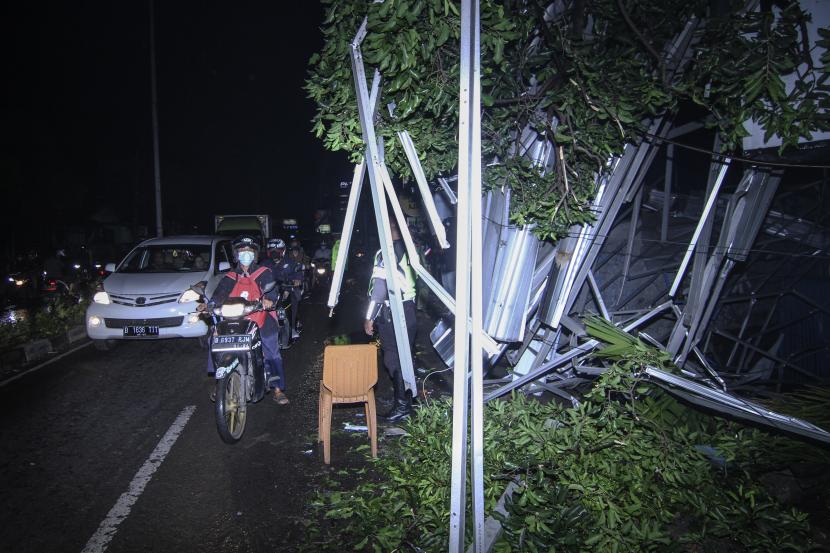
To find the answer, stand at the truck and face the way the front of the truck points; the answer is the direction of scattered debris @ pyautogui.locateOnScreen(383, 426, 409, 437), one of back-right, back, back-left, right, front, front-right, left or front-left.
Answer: front

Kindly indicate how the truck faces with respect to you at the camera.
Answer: facing the viewer

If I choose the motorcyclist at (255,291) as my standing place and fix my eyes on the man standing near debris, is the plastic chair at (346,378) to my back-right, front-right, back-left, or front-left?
front-right

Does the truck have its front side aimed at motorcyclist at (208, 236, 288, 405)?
yes

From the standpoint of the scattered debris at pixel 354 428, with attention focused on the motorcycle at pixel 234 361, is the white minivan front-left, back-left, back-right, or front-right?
front-right

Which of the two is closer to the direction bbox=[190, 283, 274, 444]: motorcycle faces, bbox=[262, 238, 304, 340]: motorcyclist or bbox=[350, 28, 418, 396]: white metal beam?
the white metal beam

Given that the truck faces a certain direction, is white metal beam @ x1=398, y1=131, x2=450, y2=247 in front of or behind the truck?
in front

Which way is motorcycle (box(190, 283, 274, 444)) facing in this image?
toward the camera

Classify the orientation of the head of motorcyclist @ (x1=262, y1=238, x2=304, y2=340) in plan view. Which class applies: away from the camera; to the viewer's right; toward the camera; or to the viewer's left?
toward the camera

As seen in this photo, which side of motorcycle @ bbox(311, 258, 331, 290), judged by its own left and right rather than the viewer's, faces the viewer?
front

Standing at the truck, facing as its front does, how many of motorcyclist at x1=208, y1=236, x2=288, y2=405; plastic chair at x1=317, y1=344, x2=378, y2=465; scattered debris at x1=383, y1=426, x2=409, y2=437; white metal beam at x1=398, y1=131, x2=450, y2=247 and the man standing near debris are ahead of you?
5

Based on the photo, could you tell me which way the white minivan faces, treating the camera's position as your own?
facing the viewer and to the left of the viewer

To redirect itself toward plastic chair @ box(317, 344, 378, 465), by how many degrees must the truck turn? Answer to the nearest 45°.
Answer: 0° — it already faces it
